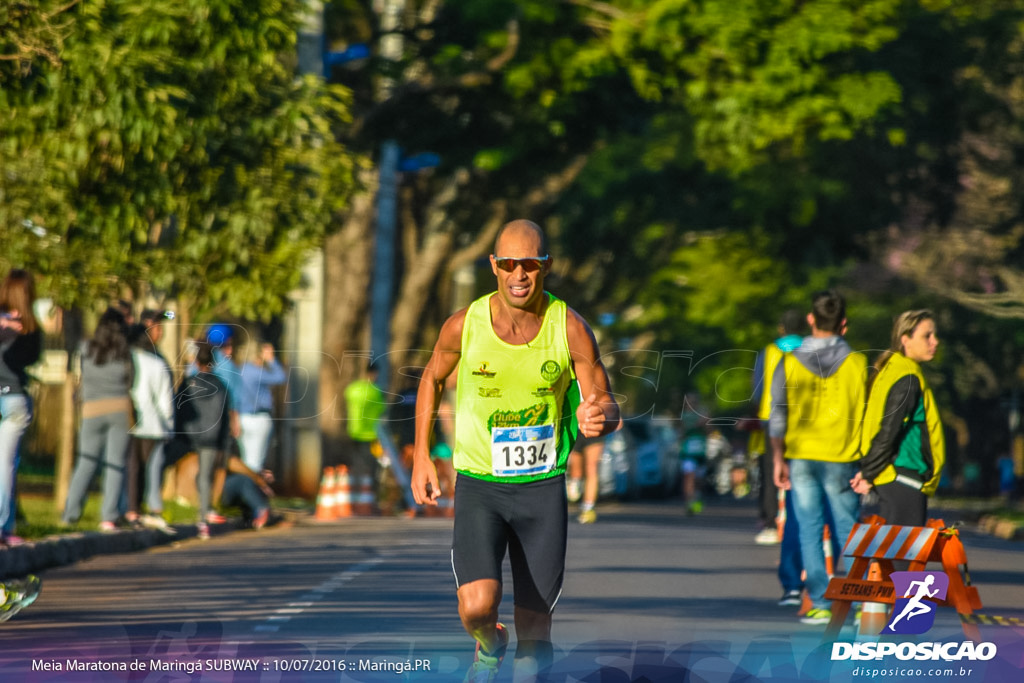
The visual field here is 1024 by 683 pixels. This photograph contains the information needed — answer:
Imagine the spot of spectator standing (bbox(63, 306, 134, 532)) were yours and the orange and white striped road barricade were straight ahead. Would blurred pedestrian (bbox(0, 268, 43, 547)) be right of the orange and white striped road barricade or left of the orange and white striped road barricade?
right

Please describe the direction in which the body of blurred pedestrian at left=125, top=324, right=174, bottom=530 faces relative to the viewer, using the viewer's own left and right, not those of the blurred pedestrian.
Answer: facing to the right of the viewer

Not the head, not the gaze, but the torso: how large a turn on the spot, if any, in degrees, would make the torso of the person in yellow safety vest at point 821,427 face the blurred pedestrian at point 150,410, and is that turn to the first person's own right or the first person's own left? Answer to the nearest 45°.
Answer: approximately 45° to the first person's own left

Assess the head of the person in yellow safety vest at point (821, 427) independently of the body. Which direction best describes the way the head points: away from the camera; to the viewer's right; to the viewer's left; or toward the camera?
away from the camera

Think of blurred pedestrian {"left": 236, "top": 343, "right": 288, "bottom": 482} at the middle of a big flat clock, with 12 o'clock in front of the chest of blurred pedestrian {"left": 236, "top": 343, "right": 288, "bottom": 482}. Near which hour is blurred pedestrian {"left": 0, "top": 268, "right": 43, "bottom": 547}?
blurred pedestrian {"left": 0, "top": 268, "right": 43, "bottom": 547} is roughly at 2 o'clock from blurred pedestrian {"left": 236, "top": 343, "right": 288, "bottom": 482}.

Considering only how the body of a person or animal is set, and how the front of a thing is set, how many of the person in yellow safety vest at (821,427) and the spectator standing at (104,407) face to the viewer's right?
0

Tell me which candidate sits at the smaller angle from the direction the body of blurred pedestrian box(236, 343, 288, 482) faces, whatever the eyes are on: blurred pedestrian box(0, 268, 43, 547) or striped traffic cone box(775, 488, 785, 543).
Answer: the striped traffic cone

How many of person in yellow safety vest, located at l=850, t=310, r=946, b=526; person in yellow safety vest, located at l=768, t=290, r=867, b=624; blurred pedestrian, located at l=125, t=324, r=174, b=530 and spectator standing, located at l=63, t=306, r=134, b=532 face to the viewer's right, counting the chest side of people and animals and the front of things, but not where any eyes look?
2

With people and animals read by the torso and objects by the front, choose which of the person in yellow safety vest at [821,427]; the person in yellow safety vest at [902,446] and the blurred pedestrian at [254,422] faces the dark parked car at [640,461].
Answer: the person in yellow safety vest at [821,427]
